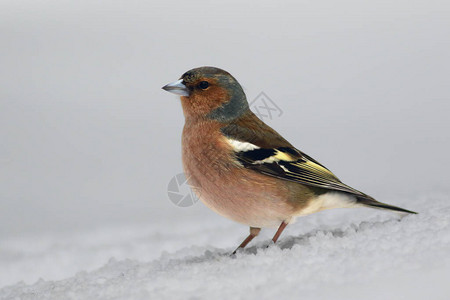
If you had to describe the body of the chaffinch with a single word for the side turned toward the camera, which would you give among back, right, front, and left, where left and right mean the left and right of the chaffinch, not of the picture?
left
